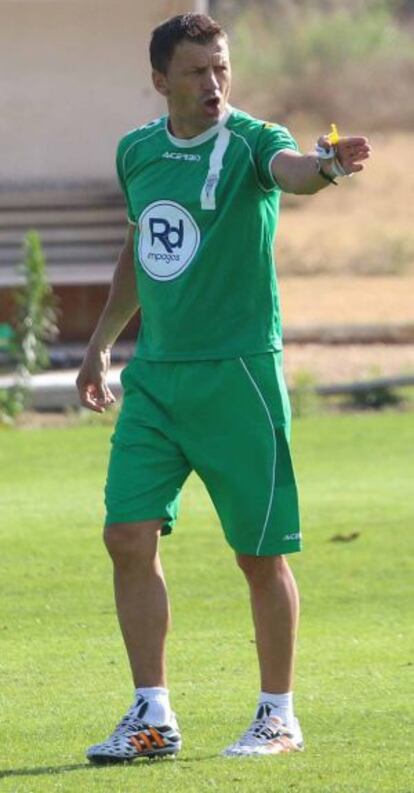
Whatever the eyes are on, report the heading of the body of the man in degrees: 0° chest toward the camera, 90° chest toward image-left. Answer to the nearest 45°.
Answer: approximately 45°
